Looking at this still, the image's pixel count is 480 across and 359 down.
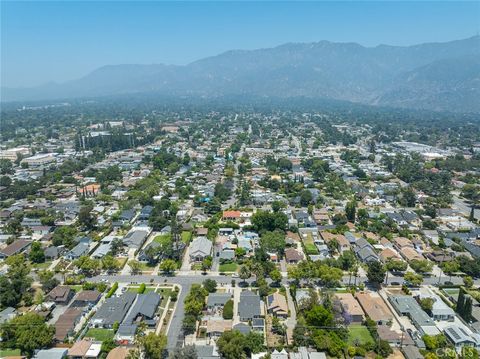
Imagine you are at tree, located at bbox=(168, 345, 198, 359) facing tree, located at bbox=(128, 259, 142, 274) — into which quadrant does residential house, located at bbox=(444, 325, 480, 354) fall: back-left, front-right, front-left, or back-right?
back-right

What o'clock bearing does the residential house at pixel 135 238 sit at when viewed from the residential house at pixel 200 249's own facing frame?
the residential house at pixel 135 238 is roughly at 4 o'clock from the residential house at pixel 200 249.

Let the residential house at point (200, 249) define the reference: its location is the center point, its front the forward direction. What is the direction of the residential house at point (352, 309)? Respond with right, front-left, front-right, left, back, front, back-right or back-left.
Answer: front-left

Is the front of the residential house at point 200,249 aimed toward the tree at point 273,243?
no

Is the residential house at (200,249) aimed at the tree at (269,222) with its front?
no

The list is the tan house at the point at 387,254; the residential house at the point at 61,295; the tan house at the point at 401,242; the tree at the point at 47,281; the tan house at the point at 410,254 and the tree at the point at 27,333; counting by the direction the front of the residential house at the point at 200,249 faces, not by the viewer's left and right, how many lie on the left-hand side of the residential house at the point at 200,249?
3

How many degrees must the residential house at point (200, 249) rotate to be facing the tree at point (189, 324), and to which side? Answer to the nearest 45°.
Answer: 0° — it already faces it

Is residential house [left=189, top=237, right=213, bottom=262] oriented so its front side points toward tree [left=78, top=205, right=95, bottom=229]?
no

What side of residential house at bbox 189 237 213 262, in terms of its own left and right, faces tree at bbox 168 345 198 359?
front

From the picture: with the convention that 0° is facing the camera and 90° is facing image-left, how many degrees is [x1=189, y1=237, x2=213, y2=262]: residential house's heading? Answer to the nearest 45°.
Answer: approximately 0°

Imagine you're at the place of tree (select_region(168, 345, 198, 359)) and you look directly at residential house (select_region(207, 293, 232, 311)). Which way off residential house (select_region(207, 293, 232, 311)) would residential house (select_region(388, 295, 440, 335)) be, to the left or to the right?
right

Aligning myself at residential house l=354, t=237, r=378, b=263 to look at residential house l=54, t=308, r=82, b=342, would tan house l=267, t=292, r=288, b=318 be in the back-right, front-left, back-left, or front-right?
front-left

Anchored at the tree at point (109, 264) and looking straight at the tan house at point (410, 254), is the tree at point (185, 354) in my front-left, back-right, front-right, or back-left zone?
front-right
